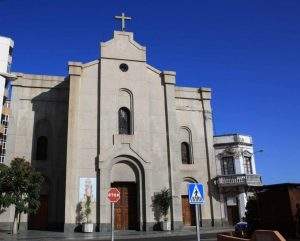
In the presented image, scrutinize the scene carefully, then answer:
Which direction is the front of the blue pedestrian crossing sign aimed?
toward the camera

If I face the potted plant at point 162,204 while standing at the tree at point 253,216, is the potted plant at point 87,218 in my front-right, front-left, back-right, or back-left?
front-left

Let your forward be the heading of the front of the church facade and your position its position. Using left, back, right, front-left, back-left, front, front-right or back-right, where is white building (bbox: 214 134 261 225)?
back-left

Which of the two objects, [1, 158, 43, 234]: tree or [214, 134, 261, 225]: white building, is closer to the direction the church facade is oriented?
the tree

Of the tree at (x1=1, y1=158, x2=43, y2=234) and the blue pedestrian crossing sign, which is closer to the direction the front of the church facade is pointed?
the blue pedestrian crossing sign

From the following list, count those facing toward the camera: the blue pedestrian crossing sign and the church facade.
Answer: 2

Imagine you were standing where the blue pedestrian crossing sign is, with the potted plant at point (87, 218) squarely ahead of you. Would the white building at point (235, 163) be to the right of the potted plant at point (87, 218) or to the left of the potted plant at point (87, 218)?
right

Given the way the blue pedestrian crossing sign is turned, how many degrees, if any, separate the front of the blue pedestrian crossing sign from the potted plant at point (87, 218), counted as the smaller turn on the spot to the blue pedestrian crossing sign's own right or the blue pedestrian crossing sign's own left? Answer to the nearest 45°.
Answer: approximately 135° to the blue pedestrian crossing sign's own right

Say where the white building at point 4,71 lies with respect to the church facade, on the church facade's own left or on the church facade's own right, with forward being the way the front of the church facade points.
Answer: on the church facade's own right

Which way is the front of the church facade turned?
toward the camera

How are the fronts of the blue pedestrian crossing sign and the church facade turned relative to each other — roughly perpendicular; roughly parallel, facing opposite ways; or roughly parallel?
roughly parallel
